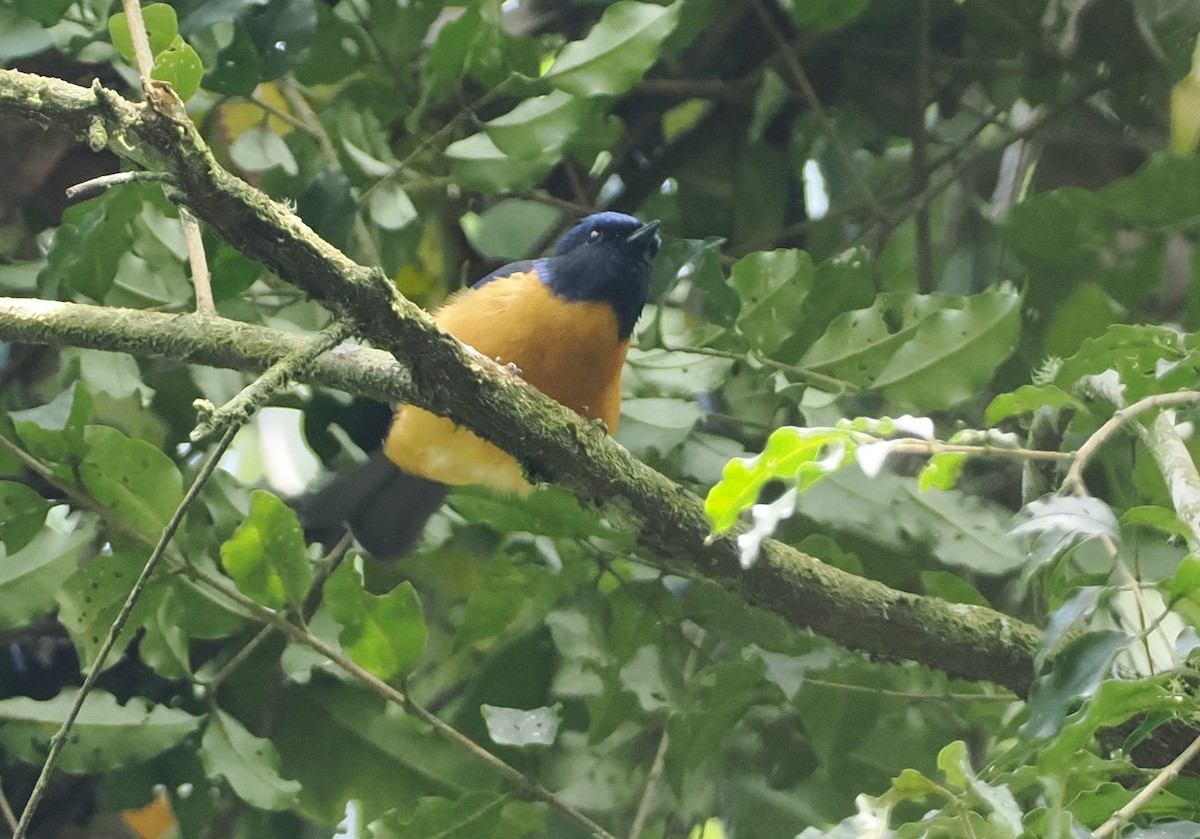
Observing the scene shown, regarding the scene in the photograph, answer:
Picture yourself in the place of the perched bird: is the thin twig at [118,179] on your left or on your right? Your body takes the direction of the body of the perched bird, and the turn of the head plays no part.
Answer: on your right

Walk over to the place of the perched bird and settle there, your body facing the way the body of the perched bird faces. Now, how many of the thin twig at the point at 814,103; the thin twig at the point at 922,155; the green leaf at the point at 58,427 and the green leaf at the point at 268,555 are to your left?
2

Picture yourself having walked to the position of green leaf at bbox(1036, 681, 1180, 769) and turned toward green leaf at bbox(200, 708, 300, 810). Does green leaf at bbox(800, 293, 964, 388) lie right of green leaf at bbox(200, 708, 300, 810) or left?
right

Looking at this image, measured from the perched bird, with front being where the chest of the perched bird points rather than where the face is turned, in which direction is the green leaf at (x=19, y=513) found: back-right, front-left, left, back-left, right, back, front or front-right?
right

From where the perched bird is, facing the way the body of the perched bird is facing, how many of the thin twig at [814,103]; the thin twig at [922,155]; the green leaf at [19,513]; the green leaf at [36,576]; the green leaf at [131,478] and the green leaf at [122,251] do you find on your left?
2

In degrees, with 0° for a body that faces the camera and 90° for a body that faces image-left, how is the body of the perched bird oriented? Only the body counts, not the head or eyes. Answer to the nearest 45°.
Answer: approximately 315°

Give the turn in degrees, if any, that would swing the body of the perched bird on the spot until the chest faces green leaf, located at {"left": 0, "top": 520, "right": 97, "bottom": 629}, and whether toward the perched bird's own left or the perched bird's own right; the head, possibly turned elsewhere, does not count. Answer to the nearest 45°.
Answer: approximately 90° to the perched bird's own right

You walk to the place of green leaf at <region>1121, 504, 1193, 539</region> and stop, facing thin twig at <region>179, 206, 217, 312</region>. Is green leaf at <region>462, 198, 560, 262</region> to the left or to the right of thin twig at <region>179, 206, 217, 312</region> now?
right
